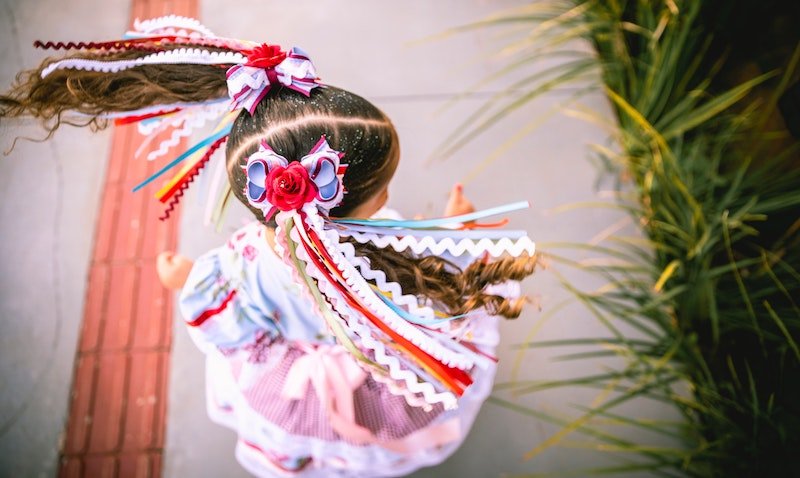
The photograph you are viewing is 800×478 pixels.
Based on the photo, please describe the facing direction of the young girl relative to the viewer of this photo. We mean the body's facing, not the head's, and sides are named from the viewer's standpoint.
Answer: facing away from the viewer and to the right of the viewer

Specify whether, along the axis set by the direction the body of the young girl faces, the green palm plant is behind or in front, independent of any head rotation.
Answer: in front
